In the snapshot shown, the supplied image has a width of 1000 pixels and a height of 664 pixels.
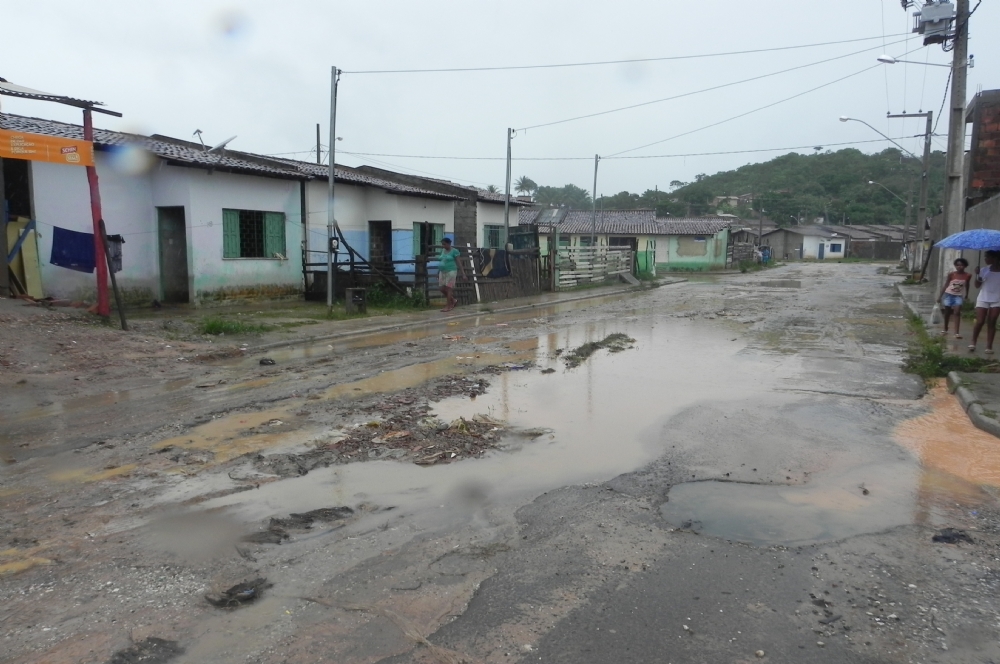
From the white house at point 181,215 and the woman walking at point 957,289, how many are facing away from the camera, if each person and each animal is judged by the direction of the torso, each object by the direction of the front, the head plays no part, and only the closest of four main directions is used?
0

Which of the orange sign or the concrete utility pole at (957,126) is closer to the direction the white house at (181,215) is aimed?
the concrete utility pole

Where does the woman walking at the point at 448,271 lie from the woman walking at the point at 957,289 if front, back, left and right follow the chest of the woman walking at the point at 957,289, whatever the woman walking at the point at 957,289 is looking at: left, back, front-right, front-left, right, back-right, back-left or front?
right

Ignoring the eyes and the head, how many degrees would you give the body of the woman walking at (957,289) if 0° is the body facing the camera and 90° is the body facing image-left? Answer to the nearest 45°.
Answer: approximately 0°

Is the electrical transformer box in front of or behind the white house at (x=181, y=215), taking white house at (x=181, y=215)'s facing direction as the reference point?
in front

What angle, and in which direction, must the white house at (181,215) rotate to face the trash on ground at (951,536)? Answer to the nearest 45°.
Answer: approximately 45° to its right

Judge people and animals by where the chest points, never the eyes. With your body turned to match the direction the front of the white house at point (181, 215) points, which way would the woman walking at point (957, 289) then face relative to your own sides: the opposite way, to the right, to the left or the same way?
to the right

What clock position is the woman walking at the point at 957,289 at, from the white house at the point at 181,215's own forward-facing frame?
The woman walking is roughly at 12 o'clock from the white house.

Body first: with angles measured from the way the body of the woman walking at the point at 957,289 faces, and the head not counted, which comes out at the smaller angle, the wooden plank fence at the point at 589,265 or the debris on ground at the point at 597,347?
the debris on ground

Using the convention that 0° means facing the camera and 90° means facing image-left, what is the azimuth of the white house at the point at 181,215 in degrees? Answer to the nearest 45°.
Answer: approximately 315°

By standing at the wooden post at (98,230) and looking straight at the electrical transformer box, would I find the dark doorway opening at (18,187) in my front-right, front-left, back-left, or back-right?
back-left

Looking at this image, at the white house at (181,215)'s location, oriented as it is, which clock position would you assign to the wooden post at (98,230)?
The wooden post is roughly at 2 o'clock from the white house.
